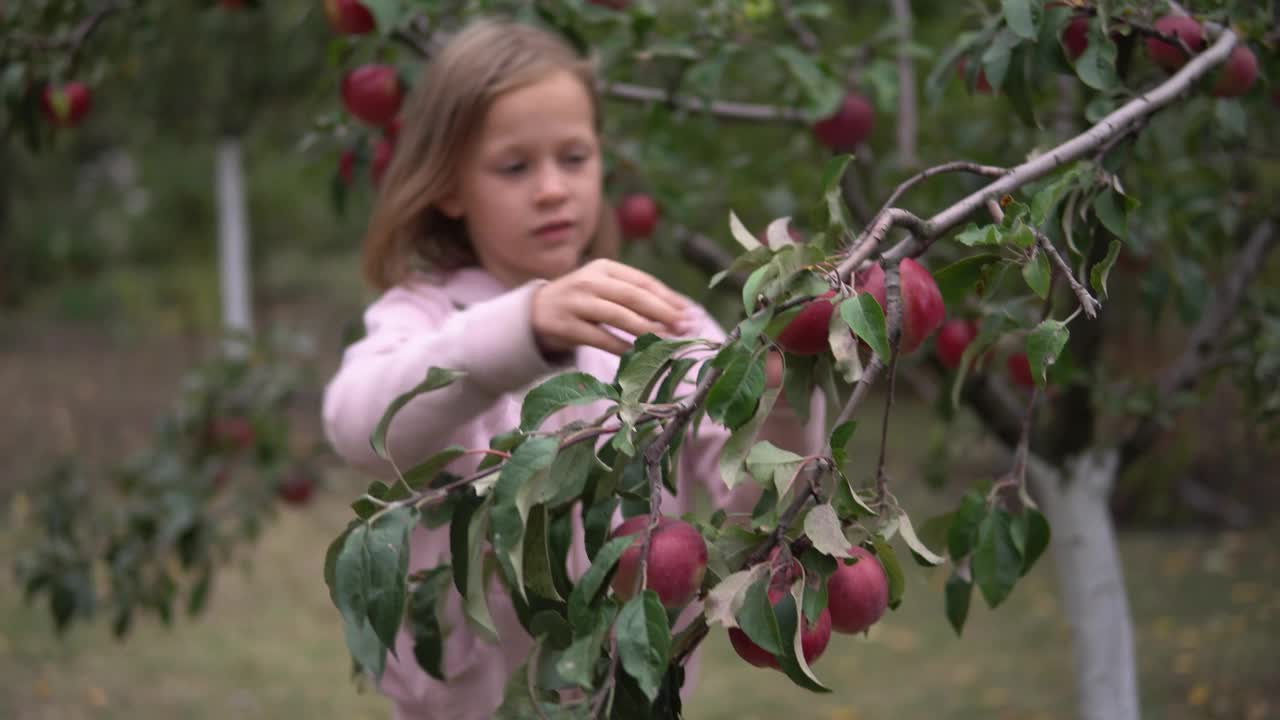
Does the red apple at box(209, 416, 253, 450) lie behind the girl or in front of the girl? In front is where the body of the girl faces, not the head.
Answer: behind

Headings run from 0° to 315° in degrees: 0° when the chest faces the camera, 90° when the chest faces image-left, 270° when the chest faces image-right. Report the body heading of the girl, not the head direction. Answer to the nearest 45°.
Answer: approximately 315°

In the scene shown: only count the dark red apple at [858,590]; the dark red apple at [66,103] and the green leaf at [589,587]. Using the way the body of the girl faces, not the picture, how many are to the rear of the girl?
1

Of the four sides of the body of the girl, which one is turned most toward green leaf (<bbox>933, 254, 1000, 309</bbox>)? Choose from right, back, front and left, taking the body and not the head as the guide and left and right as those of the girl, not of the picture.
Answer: front

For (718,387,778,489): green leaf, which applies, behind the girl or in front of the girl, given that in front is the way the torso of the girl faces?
in front

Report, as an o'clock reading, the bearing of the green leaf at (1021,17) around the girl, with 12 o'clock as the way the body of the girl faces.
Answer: The green leaf is roughly at 11 o'clock from the girl.

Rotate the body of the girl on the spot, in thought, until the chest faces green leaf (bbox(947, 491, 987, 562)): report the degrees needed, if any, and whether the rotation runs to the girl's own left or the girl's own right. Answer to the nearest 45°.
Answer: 0° — they already face it

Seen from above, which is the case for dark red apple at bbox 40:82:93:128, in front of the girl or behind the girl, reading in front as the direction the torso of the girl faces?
behind

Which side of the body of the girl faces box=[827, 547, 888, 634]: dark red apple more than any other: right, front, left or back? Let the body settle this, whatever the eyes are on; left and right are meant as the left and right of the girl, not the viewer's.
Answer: front

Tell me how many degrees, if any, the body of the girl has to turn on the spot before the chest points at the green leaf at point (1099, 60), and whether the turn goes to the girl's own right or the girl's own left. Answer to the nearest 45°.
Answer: approximately 45° to the girl's own left

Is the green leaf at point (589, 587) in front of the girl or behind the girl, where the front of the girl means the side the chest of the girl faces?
in front

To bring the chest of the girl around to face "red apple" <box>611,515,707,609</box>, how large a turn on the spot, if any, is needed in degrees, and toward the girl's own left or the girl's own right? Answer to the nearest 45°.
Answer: approximately 45° to the girl's own right

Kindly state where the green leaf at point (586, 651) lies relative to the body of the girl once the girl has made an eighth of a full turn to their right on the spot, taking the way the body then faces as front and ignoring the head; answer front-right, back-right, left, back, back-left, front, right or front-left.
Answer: front

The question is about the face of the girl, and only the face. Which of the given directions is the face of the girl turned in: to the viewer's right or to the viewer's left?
to the viewer's right
